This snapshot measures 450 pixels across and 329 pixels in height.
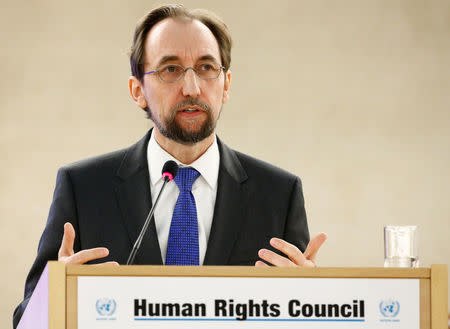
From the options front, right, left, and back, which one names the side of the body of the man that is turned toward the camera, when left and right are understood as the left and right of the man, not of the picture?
front

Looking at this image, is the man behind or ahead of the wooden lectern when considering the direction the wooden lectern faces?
behind

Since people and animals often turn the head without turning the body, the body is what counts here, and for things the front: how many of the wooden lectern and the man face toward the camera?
2

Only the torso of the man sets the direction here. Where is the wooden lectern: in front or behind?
in front

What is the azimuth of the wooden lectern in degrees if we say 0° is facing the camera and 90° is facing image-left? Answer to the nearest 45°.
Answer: approximately 0°
